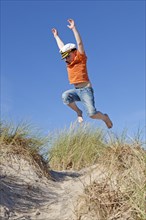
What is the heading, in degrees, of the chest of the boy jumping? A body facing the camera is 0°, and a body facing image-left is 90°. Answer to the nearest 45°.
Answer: approximately 45°

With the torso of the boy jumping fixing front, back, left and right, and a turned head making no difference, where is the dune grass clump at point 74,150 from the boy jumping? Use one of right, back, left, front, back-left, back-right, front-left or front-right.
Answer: back-right
